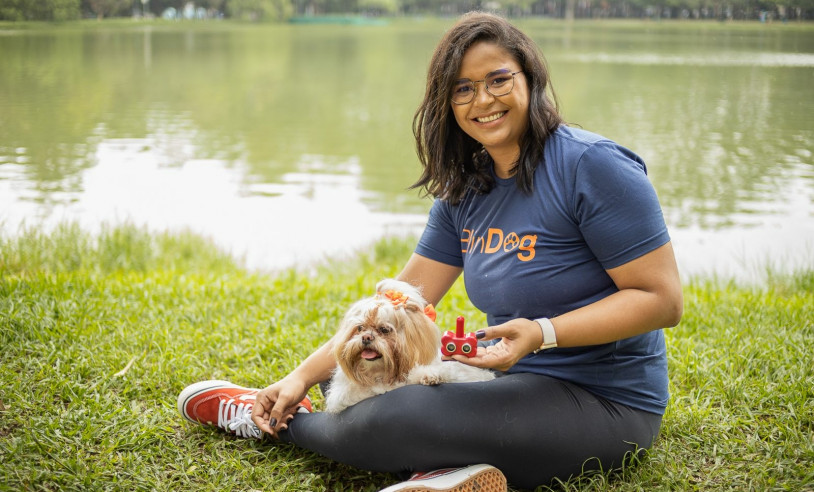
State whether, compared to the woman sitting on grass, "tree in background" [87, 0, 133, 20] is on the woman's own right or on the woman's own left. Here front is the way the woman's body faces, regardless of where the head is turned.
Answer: on the woman's own right

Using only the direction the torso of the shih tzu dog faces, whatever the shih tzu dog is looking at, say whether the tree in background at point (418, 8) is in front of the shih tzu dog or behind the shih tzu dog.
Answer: behind

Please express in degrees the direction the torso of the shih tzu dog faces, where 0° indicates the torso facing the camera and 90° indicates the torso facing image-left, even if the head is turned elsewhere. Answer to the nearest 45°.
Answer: approximately 45°

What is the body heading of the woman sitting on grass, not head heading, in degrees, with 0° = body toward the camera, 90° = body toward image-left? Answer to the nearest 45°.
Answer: approximately 45°

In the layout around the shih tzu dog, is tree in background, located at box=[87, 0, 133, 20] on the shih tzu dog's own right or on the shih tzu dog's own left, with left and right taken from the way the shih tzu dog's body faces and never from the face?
on the shih tzu dog's own right

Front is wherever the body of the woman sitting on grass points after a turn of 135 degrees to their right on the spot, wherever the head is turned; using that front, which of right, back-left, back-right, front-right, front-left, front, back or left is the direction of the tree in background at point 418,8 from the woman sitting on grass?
front
